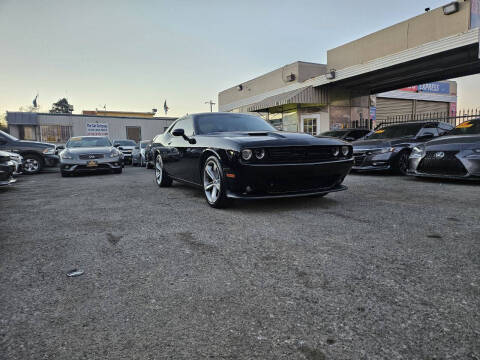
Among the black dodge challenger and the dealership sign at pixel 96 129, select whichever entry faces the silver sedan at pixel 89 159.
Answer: the dealership sign

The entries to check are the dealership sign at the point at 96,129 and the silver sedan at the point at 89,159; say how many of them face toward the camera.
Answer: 2

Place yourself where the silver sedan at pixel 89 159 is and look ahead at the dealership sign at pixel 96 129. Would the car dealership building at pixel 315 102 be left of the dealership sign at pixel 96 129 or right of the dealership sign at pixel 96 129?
right

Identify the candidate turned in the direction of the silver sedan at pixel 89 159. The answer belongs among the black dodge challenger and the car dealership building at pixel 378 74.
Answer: the car dealership building

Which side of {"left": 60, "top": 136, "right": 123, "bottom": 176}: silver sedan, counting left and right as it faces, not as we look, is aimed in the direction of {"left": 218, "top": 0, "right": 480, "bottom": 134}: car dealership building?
left

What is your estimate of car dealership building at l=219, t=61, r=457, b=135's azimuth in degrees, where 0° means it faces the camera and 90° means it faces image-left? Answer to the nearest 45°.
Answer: approximately 45°

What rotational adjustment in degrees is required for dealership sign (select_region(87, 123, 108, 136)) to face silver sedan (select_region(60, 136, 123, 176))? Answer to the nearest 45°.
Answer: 0° — it already faces it

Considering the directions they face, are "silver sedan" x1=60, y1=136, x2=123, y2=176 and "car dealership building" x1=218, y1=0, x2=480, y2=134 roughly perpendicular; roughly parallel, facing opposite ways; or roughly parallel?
roughly perpendicular

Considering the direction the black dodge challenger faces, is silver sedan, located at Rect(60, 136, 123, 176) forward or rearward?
rearward

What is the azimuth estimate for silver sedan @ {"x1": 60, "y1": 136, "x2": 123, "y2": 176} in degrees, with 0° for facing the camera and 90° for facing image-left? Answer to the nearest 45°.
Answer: approximately 0°

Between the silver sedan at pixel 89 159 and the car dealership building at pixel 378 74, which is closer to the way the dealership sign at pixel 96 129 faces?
the silver sedan

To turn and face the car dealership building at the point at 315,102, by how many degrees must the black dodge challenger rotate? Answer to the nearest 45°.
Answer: approximately 135° to its left
